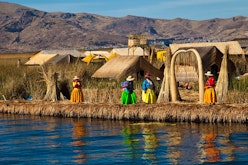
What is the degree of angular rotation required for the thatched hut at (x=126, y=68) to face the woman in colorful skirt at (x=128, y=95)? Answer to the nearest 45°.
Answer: approximately 45° to its right

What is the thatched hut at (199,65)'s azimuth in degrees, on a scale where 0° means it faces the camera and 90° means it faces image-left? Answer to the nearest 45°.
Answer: approximately 0°

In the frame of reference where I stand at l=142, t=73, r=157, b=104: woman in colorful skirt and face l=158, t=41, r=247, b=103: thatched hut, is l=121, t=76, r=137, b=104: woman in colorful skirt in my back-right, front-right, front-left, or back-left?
back-left

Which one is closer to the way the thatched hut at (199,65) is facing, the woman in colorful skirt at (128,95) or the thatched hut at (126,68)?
the woman in colorful skirt

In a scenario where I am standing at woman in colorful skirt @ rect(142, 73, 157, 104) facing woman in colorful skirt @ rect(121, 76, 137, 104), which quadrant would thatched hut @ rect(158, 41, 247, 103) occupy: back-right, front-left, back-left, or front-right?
back-right

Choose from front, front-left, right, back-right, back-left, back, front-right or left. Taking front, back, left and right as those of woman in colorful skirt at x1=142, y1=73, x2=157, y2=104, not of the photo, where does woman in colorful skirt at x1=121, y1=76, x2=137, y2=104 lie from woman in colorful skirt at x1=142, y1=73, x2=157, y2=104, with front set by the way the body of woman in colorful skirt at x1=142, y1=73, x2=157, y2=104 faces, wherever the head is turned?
back-right

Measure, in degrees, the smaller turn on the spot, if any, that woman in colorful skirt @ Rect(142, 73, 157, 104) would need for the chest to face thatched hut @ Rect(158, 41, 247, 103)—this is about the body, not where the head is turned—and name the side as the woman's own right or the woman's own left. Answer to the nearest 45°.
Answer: approximately 90° to the woman's own left

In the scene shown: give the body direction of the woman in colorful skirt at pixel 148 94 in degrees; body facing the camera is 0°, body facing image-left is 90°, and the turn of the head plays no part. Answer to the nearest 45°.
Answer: approximately 315°
